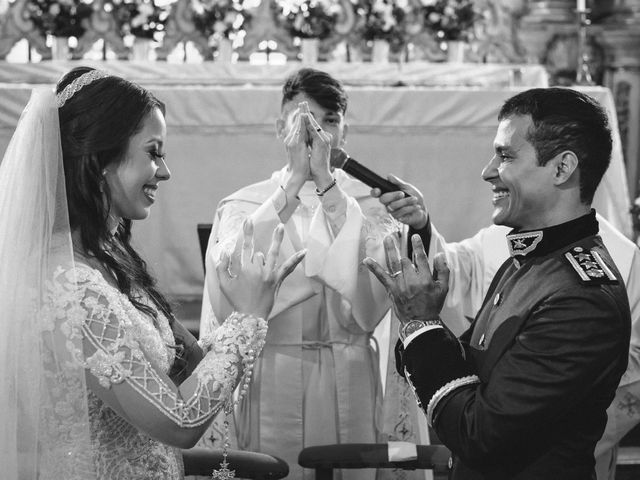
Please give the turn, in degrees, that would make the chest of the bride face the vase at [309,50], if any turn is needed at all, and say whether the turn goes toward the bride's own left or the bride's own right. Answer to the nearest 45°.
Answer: approximately 90° to the bride's own left

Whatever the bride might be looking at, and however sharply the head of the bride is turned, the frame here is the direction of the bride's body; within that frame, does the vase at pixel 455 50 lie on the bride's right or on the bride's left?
on the bride's left

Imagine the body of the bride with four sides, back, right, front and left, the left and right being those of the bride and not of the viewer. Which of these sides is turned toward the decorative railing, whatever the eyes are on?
left

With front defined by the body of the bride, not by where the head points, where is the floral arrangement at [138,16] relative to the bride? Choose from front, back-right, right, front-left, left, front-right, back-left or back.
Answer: left

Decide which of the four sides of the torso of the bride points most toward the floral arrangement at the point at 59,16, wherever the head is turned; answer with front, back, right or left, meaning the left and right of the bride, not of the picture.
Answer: left

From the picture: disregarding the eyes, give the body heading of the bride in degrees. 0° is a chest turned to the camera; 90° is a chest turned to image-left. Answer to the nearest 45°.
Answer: approximately 270°

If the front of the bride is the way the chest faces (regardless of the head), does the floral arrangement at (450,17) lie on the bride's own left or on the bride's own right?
on the bride's own left

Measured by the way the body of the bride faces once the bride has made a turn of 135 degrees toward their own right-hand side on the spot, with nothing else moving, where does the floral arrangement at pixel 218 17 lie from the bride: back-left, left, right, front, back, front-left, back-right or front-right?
back-right

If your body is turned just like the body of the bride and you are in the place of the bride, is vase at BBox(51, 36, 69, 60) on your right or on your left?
on your left

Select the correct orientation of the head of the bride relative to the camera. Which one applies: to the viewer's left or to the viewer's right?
to the viewer's right

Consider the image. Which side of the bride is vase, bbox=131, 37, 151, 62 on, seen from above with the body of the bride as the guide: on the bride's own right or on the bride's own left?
on the bride's own left
